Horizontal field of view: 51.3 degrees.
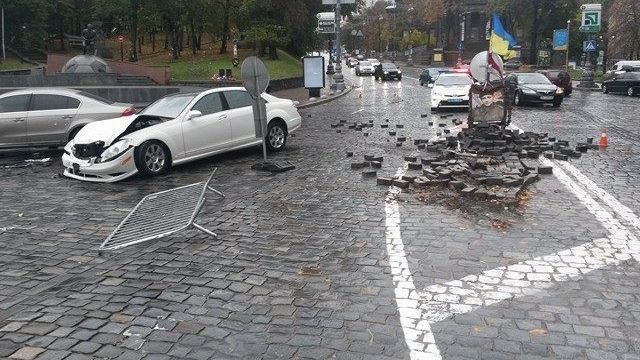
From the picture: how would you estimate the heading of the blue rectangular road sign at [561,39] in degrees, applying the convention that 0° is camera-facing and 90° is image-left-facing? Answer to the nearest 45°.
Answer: approximately 0°

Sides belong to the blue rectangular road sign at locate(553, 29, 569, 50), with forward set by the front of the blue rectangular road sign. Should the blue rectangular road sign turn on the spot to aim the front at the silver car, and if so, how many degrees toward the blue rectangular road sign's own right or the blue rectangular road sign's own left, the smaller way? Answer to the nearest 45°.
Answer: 0° — it already faces it

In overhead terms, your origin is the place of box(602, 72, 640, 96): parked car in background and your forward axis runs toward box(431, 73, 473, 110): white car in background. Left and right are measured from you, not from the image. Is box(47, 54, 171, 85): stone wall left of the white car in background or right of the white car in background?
right

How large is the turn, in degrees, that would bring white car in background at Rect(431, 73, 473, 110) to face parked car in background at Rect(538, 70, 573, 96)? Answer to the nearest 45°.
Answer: approximately 135° to its left

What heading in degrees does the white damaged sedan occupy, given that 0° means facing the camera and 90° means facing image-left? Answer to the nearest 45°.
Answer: approximately 45°

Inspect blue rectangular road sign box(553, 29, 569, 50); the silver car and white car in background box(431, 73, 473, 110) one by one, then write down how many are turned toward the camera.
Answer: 2

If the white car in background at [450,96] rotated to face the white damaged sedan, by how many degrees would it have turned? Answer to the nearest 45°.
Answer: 0° — it already faces it

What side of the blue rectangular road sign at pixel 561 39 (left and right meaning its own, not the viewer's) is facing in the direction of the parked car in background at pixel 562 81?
front

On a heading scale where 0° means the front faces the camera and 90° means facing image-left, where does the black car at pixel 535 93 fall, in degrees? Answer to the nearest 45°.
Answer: approximately 315°

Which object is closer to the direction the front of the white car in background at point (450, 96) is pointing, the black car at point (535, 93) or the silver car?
the silver car

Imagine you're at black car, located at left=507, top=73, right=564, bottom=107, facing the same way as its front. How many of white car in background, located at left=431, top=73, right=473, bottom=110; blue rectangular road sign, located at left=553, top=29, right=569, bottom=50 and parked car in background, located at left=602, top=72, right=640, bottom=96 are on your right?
1

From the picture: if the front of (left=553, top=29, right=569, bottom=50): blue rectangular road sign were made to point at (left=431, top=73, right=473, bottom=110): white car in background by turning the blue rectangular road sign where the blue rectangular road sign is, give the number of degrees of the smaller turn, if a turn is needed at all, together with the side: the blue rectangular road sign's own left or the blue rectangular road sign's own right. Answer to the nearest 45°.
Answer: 0° — it already faces it

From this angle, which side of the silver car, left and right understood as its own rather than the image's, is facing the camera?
left
